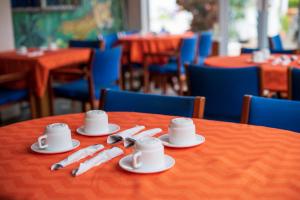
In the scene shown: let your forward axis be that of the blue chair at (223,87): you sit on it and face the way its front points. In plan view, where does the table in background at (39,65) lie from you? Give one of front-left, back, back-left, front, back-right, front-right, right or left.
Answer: front-left

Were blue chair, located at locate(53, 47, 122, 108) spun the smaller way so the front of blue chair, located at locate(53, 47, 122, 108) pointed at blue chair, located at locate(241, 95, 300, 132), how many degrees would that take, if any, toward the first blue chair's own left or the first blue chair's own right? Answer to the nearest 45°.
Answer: approximately 135° to the first blue chair's own left

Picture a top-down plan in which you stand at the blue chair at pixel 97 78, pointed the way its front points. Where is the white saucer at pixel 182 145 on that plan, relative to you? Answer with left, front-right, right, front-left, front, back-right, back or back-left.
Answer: back-left

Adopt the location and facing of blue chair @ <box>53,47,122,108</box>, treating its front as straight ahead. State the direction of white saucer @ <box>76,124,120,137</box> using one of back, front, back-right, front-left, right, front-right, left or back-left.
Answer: back-left

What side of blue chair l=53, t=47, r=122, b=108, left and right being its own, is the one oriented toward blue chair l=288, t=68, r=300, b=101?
back

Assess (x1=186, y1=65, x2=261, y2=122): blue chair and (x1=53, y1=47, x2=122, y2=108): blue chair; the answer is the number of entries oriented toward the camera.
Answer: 0

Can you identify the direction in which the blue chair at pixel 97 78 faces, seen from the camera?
facing away from the viewer and to the left of the viewer

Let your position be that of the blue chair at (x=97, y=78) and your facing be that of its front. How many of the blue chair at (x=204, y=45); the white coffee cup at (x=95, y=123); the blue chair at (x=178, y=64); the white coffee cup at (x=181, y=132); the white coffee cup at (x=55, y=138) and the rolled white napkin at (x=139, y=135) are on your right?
2

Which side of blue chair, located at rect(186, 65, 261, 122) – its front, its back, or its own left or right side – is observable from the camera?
back

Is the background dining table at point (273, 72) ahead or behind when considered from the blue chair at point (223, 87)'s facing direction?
ahead

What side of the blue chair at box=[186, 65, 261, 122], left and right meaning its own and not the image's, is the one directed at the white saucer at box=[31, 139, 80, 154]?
back

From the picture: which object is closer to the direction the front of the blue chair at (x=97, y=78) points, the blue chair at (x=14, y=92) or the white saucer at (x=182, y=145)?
the blue chair

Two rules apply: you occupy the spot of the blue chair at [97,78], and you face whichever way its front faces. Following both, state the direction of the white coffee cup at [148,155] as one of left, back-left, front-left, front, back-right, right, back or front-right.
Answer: back-left
